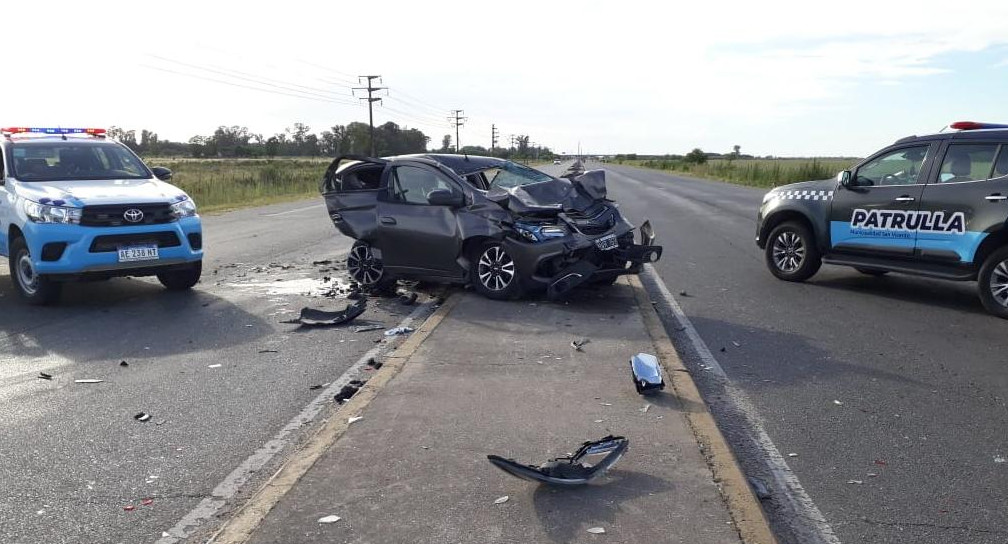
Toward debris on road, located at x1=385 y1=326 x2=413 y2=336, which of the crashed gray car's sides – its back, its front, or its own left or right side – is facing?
right

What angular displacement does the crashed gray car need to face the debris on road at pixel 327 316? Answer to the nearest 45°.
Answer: approximately 90° to its right

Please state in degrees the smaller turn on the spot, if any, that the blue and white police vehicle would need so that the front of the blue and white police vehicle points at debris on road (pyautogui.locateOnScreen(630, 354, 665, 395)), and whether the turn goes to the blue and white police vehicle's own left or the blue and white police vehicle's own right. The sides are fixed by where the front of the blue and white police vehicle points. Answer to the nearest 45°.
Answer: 0° — it already faces it

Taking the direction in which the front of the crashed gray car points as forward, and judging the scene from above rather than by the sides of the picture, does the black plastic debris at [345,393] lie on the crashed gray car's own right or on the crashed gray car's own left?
on the crashed gray car's own right

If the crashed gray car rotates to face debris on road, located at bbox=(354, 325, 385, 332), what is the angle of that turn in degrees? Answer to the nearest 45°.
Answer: approximately 90° to its right

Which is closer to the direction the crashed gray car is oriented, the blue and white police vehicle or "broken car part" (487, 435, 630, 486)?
the broken car part

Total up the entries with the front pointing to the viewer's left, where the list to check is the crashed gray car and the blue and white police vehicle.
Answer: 0

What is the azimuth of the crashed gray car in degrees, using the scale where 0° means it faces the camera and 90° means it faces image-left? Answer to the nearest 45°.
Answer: approximately 315°

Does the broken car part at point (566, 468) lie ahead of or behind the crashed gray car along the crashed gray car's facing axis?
ahead

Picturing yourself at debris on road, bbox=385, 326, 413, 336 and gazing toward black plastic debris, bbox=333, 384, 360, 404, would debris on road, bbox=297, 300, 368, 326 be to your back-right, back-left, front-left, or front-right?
back-right

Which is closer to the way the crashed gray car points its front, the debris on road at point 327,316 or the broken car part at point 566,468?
the broken car part

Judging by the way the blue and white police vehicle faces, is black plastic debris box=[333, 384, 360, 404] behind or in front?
in front

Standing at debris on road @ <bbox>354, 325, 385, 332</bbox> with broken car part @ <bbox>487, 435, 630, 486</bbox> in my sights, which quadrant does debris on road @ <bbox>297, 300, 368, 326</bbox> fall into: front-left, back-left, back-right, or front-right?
back-right
